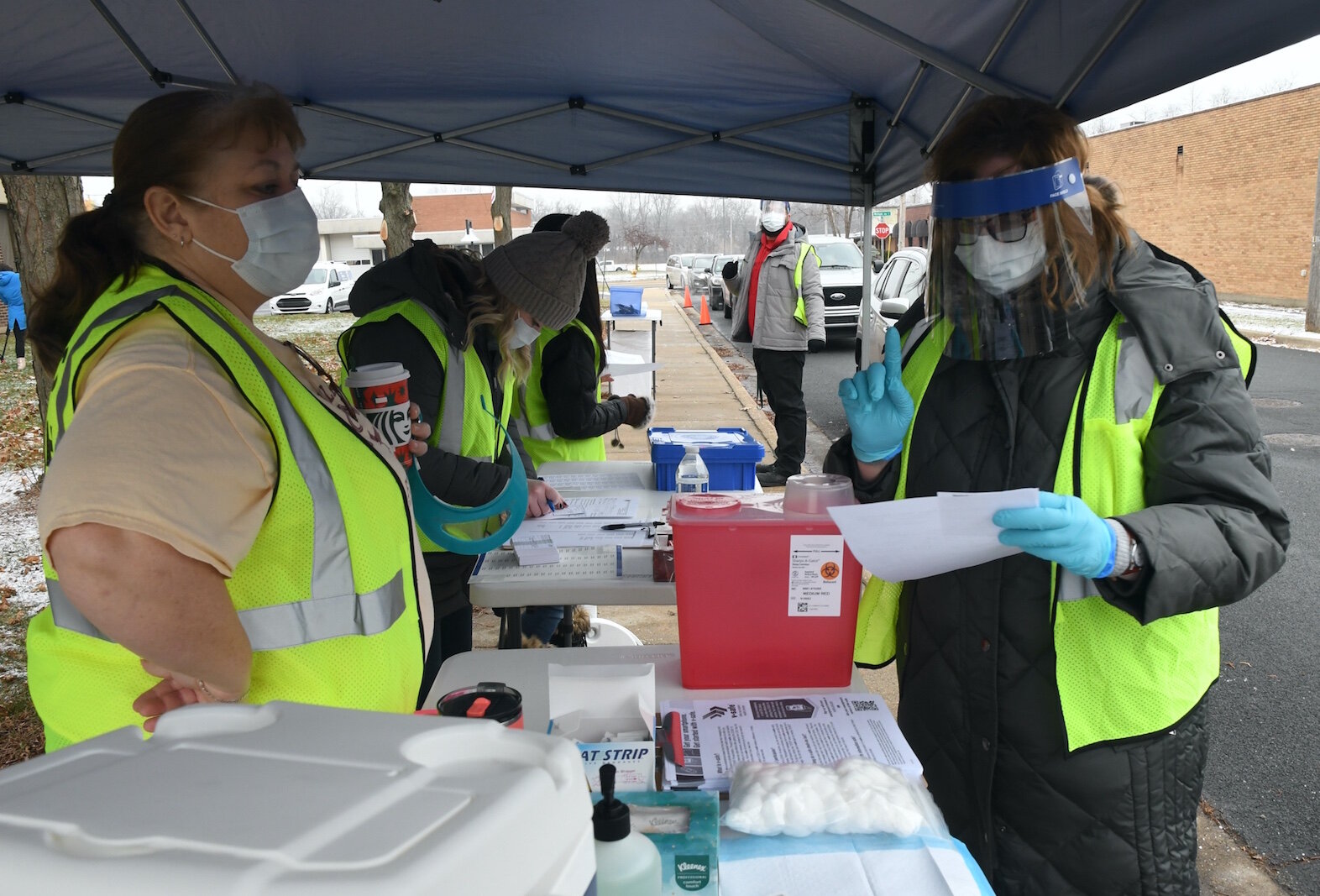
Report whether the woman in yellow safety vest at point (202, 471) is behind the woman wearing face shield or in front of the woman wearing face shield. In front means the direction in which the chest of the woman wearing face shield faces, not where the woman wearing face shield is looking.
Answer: in front

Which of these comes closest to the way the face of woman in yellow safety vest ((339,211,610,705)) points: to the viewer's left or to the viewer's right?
to the viewer's right

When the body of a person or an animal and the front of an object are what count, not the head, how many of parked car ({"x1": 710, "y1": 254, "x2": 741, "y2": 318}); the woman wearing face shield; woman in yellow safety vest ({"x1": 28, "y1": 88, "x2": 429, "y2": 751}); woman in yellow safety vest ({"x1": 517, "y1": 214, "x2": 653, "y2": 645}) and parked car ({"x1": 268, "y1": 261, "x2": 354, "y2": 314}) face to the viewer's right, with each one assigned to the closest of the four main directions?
2

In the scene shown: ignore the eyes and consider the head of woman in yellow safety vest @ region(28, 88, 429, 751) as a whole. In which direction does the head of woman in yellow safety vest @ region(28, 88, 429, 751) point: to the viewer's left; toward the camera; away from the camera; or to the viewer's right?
to the viewer's right

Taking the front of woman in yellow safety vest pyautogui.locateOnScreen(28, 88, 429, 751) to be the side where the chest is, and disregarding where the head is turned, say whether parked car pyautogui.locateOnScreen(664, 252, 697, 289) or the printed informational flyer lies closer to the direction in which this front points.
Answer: the printed informational flyer

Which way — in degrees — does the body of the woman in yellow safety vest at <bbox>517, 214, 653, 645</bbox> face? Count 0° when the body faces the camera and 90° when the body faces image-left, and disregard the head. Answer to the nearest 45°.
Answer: approximately 270°

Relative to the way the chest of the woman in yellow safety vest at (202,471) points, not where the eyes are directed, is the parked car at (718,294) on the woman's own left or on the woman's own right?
on the woman's own left

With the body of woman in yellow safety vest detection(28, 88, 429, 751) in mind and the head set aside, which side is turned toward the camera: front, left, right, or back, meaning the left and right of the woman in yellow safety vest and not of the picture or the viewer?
right

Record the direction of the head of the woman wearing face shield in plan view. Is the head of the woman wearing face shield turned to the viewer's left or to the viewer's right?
to the viewer's left

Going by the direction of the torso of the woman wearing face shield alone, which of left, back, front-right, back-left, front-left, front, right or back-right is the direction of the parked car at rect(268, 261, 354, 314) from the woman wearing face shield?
right

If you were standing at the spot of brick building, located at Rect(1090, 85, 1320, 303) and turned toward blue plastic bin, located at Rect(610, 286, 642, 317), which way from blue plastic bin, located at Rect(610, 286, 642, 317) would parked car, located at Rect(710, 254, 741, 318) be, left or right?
right

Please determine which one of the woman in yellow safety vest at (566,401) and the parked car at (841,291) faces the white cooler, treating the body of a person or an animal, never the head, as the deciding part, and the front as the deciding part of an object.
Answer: the parked car

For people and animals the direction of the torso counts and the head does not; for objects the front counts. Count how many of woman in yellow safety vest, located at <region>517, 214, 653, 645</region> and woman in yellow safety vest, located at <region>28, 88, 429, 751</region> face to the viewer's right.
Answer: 2

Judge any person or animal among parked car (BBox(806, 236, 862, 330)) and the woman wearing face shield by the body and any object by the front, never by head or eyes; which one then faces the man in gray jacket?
the parked car
